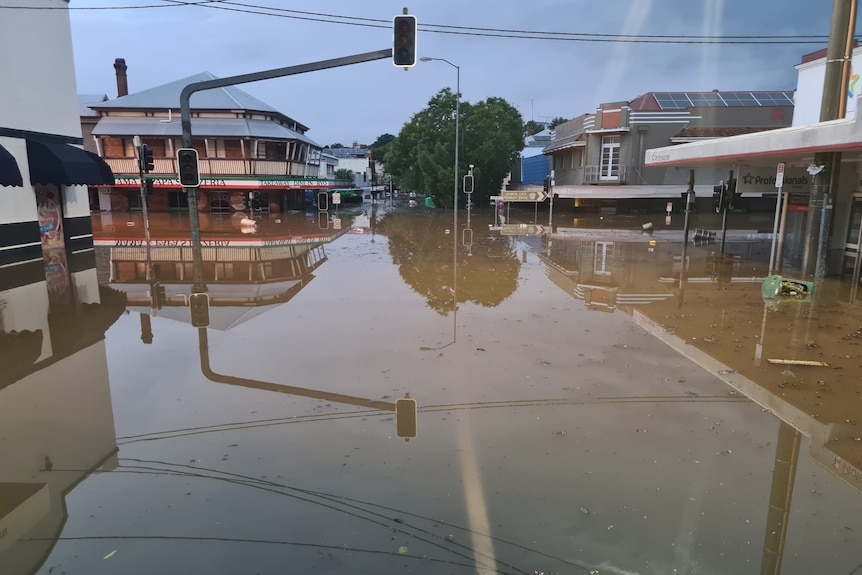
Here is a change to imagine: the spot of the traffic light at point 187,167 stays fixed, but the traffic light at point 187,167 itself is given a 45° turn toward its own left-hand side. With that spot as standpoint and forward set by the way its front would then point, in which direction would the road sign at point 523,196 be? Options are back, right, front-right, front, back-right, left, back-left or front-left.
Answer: left

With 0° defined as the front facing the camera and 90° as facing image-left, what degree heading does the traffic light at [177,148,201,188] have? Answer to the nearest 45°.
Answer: approximately 0°

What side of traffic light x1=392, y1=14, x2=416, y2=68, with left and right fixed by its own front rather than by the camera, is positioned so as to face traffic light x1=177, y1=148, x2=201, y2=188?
right

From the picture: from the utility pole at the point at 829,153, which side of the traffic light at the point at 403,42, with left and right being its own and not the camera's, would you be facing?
left

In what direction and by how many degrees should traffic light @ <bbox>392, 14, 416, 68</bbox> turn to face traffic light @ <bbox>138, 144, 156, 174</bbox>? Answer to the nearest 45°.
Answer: approximately 135° to its right

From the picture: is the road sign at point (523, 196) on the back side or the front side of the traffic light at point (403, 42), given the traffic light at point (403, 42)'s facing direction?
on the back side
